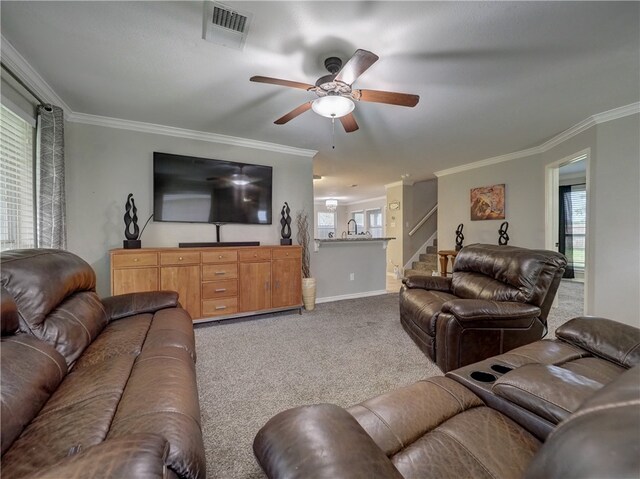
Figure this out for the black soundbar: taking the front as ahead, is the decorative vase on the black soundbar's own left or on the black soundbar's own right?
on the black soundbar's own left

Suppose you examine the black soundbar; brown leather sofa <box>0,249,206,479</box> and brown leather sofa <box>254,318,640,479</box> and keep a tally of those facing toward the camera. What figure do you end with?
1

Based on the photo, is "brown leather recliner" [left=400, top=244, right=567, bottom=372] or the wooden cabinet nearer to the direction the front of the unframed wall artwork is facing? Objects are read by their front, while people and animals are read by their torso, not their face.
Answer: the wooden cabinet

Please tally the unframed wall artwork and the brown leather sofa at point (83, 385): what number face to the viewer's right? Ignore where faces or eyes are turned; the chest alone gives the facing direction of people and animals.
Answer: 1

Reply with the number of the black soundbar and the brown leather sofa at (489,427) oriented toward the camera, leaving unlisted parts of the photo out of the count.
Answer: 1

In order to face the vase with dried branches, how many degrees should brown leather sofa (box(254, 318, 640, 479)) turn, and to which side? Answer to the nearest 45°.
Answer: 0° — it already faces it

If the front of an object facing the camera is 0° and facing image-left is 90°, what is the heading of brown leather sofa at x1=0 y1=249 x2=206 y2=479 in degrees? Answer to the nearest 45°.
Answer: approximately 270°

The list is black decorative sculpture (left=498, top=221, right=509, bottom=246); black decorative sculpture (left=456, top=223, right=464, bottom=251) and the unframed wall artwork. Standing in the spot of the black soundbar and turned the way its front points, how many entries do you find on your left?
3

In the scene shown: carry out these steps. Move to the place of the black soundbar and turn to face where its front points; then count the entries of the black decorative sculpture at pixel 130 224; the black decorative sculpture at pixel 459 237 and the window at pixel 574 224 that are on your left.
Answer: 2

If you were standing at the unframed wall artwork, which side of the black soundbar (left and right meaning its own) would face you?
left

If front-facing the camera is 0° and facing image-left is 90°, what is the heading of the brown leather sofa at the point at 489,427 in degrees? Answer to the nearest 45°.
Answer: approximately 135°

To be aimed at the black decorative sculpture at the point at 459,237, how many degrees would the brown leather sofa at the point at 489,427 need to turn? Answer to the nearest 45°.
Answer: approximately 45° to its right

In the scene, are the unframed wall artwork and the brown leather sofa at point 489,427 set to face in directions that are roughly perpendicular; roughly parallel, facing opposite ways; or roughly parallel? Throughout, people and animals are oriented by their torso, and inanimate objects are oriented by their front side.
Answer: roughly perpendicular

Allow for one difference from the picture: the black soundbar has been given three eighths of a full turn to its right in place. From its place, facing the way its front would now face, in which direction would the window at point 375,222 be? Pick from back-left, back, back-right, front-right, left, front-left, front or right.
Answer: right

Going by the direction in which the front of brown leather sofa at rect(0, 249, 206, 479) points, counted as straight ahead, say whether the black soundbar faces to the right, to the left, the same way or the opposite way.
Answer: to the right
